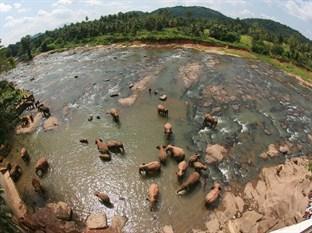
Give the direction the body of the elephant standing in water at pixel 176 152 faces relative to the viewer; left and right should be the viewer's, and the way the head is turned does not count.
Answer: facing away from the viewer and to the left of the viewer

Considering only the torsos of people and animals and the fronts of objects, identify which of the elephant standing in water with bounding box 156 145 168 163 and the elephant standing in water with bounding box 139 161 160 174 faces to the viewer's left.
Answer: the elephant standing in water with bounding box 139 161 160 174

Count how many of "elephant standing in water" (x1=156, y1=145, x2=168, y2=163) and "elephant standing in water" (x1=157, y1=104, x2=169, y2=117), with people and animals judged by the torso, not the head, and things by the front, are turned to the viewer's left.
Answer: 0

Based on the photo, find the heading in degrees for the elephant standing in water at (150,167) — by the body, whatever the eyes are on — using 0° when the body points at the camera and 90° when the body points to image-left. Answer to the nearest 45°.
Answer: approximately 90°
